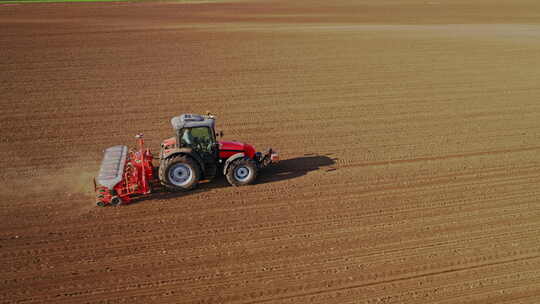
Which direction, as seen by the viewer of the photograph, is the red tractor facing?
facing to the right of the viewer
